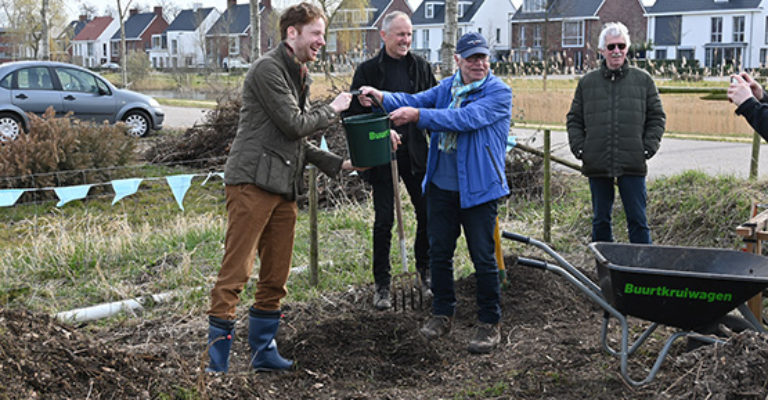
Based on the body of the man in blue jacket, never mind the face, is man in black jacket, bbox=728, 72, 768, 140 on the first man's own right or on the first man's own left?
on the first man's own left

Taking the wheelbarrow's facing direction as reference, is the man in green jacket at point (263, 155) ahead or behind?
behind

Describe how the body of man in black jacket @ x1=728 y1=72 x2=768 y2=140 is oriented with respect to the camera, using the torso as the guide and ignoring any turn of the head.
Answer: to the viewer's left

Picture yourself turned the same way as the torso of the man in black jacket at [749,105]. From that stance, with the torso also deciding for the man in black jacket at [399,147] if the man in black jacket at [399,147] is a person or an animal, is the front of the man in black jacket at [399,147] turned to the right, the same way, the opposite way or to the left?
to the left

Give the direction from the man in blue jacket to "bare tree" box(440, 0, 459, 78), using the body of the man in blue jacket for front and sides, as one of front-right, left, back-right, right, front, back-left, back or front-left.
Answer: back-right
